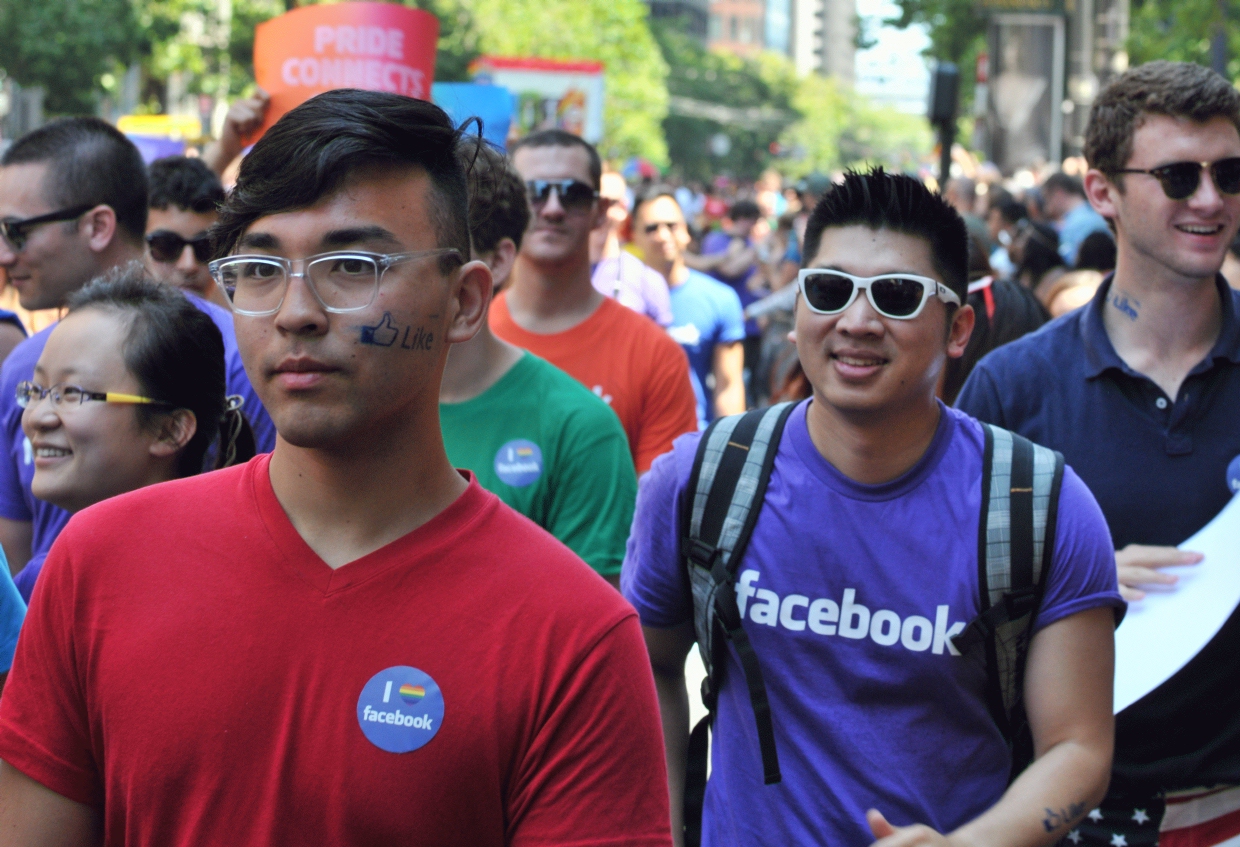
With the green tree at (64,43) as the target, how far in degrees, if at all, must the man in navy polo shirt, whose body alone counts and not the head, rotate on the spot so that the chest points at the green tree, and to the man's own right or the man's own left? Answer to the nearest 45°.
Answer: approximately 135° to the man's own right

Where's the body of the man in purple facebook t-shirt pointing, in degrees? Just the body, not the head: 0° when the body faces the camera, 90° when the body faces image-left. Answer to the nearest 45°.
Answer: approximately 0°

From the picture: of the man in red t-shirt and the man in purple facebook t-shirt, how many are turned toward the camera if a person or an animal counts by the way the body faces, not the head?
2

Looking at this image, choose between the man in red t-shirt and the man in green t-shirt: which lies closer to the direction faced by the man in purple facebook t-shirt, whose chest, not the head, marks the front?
the man in red t-shirt
